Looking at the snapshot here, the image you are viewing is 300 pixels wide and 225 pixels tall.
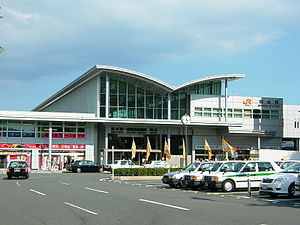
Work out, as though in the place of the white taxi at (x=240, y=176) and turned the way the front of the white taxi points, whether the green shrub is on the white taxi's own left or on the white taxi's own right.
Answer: on the white taxi's own right

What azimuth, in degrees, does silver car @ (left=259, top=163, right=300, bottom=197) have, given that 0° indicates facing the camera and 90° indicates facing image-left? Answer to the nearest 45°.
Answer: approximately 45°

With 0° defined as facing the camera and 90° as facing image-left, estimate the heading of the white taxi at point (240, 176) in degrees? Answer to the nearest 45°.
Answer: approximately 45°

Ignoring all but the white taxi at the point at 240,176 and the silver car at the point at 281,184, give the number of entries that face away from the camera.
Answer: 0

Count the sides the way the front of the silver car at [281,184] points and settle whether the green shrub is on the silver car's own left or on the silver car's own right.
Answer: on the silver car's own right
